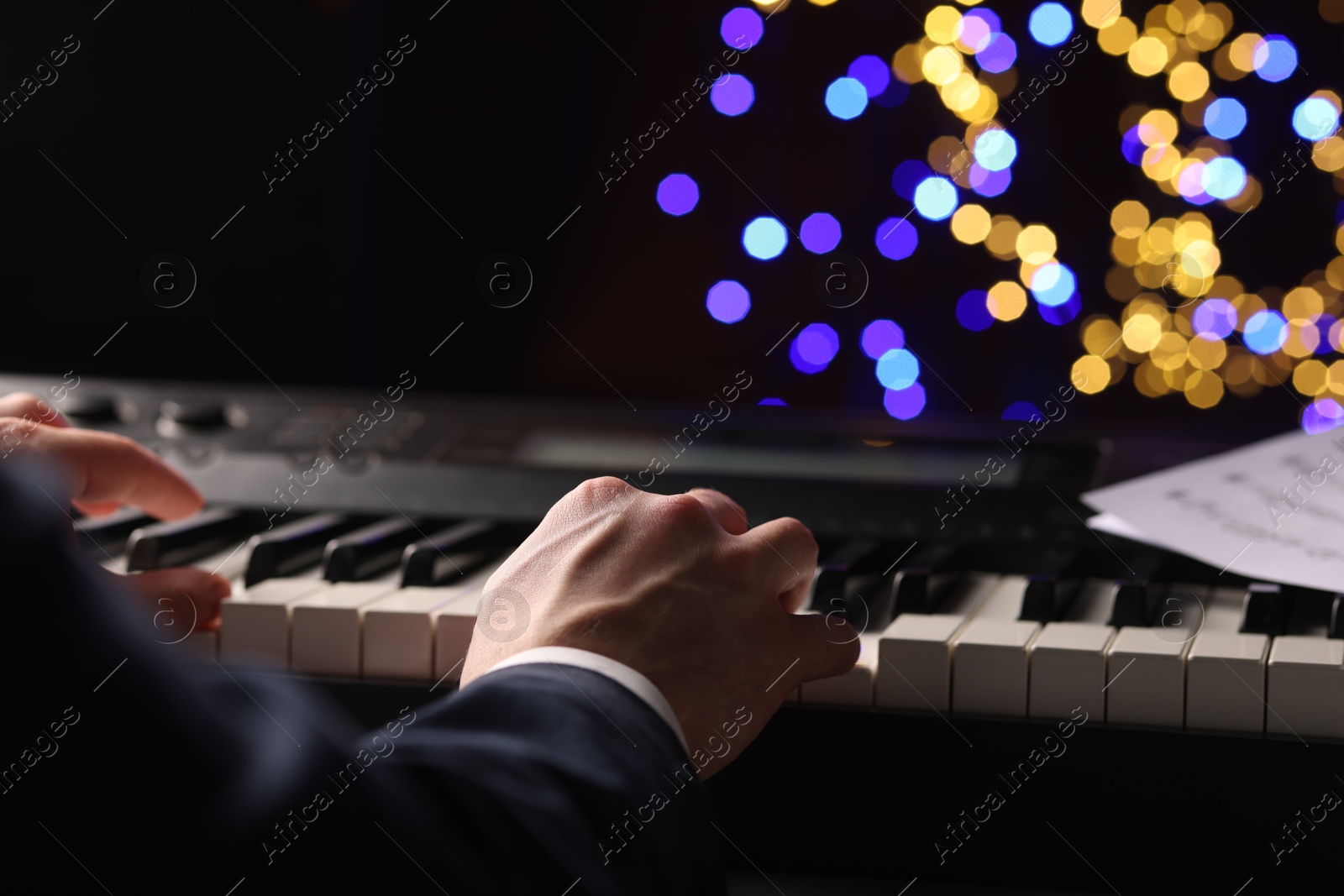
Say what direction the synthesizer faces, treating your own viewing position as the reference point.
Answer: facing the viewer
